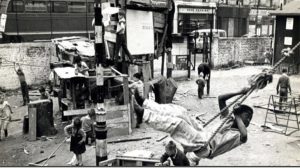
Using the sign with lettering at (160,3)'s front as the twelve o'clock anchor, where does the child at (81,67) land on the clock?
The child is roughly at 2 o'clock from the sign with lettering.

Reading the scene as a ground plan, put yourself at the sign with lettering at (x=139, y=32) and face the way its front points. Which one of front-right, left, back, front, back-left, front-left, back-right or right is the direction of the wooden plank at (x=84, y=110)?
front-right

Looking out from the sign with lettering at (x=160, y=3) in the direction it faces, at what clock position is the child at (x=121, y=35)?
The child is roughly at 3 o'clock from the sign with lettering.

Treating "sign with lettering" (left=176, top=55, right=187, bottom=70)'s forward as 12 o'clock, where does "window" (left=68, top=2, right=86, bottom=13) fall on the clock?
The window is roughly at 4 o'clock from the sign with lettering.

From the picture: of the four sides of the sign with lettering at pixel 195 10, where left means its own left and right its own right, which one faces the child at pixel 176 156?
front

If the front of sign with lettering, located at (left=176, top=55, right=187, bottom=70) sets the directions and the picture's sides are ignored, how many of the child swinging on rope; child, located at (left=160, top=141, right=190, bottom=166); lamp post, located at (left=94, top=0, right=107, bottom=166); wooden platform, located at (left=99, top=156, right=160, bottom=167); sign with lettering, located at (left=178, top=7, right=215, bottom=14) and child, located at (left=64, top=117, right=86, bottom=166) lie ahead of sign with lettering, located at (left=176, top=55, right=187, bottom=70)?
5

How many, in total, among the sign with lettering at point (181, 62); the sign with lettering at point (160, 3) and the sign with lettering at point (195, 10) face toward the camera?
3

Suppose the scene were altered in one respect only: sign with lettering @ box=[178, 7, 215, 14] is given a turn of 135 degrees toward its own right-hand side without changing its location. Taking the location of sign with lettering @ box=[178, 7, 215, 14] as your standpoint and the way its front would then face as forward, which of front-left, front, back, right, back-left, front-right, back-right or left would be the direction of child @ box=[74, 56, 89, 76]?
back-left

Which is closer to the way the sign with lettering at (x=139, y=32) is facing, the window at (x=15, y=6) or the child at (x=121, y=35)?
the child

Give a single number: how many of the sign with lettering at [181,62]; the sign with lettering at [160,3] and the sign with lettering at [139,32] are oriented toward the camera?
3
